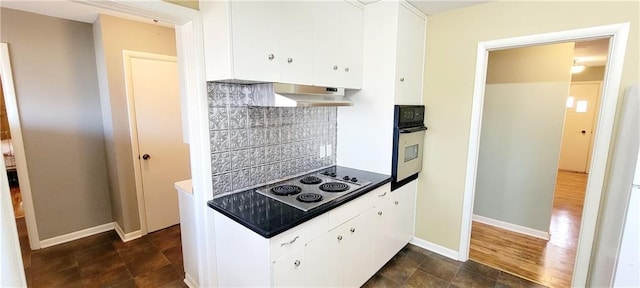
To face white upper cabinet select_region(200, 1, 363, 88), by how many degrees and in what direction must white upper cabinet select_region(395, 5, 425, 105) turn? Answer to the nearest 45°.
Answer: approximately 90° to its right

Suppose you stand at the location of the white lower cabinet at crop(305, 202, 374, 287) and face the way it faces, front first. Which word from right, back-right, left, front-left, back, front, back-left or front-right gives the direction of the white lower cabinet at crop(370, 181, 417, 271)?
left

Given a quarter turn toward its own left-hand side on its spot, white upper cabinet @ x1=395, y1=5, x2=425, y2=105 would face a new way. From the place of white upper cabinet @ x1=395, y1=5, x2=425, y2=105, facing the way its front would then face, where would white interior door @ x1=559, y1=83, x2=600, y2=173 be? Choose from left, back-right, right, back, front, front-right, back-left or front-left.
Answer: front

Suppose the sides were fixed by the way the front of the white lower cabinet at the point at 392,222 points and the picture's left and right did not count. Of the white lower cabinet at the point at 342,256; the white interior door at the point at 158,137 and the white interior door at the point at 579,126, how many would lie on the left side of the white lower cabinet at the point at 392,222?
1

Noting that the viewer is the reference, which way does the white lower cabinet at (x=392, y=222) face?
facing the viewer and to the right of the viewer

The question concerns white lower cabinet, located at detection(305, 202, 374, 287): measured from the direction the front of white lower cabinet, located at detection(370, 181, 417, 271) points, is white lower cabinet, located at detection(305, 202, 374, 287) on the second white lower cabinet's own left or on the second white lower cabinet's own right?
on the second white lower cabinet's own right

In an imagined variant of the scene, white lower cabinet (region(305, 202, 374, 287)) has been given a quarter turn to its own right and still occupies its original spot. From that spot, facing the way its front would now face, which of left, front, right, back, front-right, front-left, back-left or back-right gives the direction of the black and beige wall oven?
back

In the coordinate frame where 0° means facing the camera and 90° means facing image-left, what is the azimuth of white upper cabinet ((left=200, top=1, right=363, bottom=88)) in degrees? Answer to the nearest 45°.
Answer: approximately 315°
